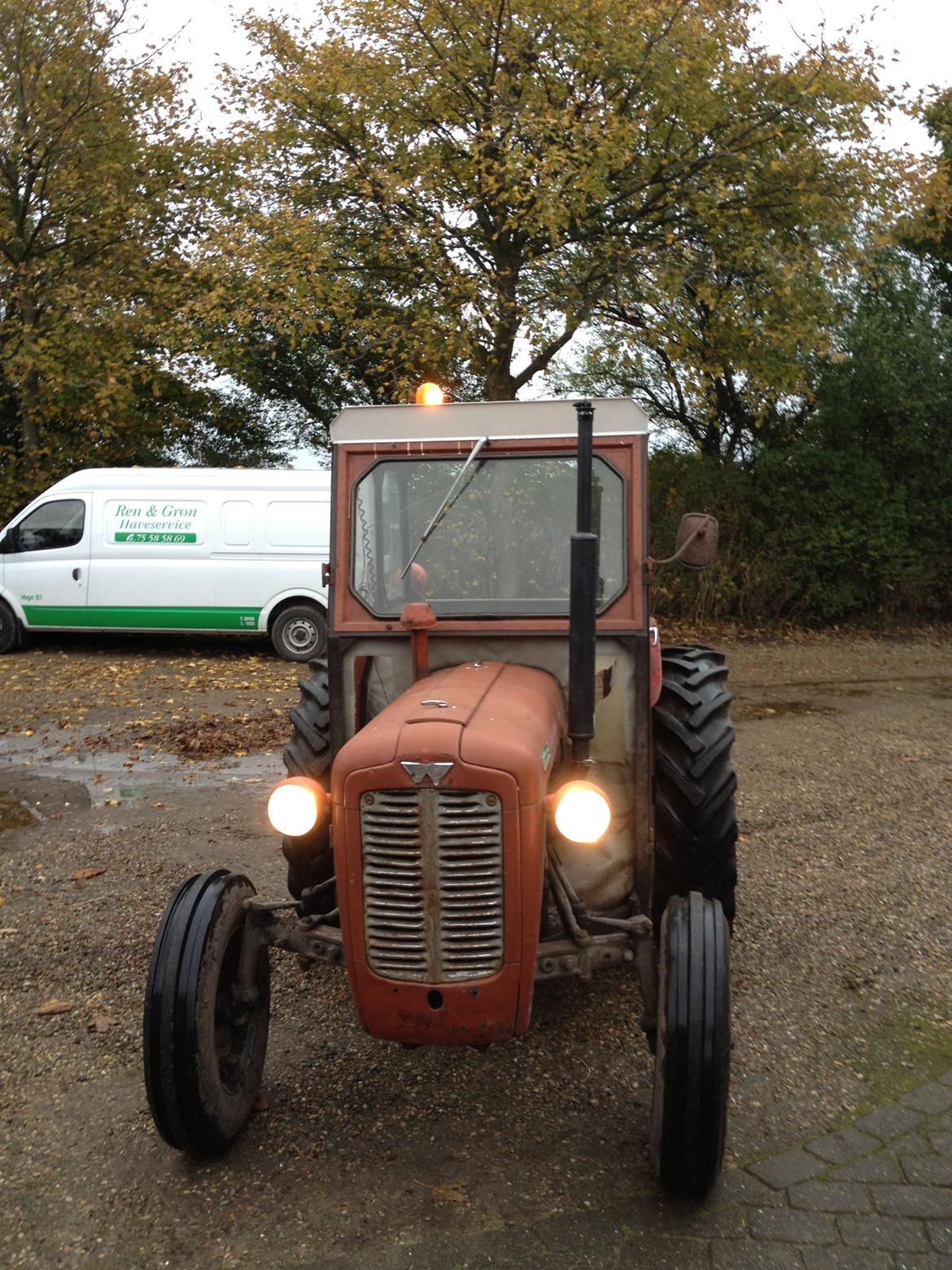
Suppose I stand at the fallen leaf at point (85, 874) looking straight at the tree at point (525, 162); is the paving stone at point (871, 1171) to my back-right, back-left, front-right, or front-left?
back-right

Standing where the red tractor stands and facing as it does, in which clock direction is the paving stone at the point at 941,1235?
The paving stone is roughly at 10 o'clock from the red tractor.

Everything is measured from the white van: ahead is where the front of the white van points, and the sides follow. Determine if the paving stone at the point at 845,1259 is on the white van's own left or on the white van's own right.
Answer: on the white van's own left

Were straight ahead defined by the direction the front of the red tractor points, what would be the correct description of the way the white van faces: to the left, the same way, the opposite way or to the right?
to the right

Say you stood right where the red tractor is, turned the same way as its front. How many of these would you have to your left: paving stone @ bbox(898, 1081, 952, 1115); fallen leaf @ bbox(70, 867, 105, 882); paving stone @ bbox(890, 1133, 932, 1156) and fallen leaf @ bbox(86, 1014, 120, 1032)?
2

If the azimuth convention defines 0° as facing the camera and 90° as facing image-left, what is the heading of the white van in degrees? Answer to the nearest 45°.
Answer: approximately 90°

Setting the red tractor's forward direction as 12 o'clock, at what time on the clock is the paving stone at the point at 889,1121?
The paving stone is roughly at 9 o'clock from the red tractor.

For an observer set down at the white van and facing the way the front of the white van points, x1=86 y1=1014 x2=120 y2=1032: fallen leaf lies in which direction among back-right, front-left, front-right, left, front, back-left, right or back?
left

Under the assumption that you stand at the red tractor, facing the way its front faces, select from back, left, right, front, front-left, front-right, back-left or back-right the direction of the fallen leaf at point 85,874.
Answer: back-right

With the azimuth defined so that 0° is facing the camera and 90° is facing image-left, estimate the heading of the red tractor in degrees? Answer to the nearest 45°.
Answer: approximately 0°

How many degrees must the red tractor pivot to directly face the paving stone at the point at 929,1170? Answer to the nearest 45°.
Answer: approximately 90° to its left

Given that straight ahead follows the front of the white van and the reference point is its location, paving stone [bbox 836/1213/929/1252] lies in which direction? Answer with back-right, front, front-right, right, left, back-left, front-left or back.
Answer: left

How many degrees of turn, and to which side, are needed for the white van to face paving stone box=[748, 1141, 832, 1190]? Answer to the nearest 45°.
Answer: approximately 90° to its left
